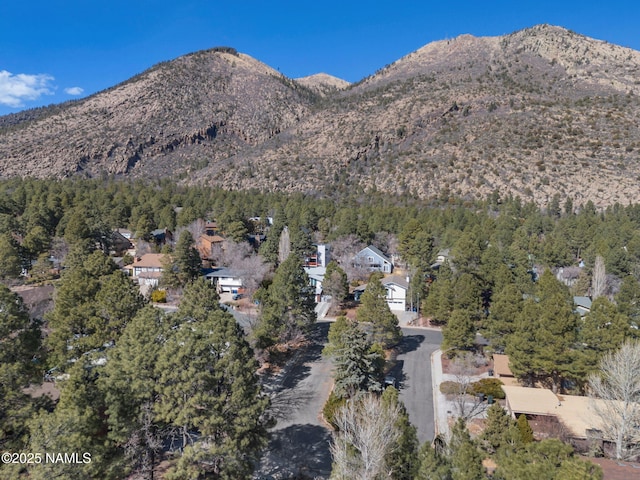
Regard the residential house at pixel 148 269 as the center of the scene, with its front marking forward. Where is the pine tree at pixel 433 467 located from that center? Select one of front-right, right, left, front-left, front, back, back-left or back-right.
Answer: front

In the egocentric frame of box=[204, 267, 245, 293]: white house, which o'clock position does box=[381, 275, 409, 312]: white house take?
box=[381, 275, 409, 312]: white house is roughly at 10 o'clock from box=[204, 267, 245, 293]: white house.

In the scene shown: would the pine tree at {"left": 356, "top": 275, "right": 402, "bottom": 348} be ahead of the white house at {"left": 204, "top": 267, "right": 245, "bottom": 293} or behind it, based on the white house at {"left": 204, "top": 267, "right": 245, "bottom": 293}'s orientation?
ahead

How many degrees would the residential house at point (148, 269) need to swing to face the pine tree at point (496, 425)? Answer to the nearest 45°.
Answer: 0° — it already faces it

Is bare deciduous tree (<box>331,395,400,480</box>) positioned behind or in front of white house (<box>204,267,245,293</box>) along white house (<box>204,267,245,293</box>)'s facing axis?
in front

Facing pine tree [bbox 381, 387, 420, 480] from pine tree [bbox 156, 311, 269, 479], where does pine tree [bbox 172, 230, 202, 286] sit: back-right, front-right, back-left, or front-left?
back-left

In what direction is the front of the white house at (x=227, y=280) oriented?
toward the camera

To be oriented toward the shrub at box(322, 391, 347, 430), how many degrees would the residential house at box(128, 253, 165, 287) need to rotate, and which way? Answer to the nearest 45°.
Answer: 0° — it already faces it

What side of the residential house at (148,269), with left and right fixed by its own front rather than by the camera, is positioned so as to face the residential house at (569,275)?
left

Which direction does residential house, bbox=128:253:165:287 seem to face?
toward the camera

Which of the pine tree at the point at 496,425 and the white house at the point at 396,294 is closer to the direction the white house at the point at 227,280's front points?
the pine tree

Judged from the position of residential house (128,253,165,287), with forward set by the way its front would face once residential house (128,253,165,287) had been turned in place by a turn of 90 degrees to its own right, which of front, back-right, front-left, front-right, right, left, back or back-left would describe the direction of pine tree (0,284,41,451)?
left

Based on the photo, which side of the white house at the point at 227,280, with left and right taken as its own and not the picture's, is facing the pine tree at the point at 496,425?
front

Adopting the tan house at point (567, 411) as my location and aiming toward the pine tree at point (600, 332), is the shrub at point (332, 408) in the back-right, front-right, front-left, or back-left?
back-left

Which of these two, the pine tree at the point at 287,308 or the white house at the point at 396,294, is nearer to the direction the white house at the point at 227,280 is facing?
the pine tree

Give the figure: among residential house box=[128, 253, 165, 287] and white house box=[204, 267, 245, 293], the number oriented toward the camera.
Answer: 2

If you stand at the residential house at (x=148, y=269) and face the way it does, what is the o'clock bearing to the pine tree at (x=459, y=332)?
The pine tree is roughly at 11 o'clock from the residential house.
